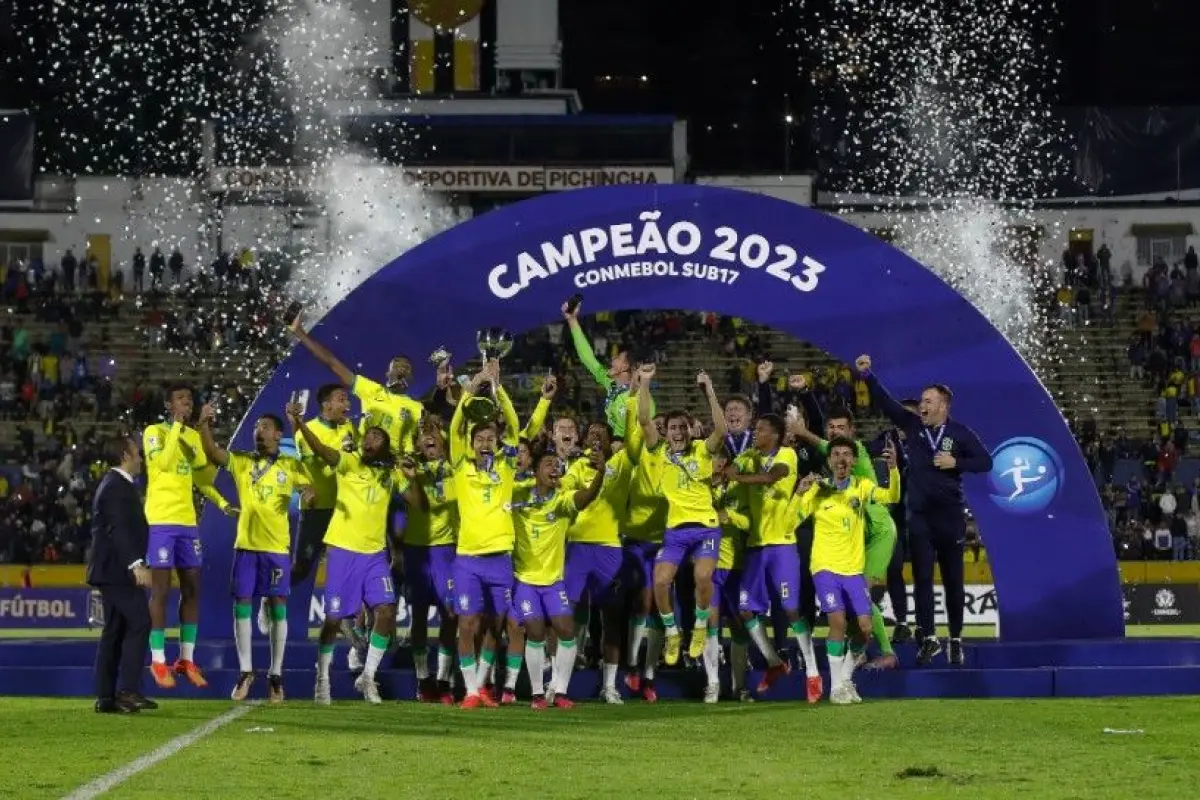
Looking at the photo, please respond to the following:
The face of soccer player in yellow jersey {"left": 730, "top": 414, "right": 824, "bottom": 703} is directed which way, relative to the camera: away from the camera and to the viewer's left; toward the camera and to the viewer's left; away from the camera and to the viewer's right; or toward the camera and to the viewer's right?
toward the camera and to the viewer's left

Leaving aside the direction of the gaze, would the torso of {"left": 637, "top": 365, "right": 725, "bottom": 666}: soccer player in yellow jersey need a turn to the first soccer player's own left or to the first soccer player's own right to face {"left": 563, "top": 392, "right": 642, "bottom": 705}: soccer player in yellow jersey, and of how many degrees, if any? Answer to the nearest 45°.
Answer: approximately 90° to the first soccer player's own right

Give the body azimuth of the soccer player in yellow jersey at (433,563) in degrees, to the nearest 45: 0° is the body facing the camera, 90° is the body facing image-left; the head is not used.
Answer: approximately 0°

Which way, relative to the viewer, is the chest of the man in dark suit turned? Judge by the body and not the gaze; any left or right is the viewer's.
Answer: facing to the right of the viewer

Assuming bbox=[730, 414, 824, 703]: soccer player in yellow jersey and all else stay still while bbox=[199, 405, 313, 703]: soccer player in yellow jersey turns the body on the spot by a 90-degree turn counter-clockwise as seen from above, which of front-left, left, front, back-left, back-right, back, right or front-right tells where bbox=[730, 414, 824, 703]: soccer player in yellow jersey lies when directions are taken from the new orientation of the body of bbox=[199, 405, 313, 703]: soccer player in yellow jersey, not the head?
front

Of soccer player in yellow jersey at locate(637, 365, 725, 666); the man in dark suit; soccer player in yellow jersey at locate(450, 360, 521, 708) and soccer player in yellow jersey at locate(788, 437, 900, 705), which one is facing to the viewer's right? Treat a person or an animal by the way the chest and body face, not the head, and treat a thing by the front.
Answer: the man in dark suit

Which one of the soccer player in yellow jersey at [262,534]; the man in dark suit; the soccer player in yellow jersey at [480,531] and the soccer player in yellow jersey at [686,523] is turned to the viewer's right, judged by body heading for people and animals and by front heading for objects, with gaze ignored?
the man in dark suit

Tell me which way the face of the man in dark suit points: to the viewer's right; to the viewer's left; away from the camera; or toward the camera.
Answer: to the viewer's right
